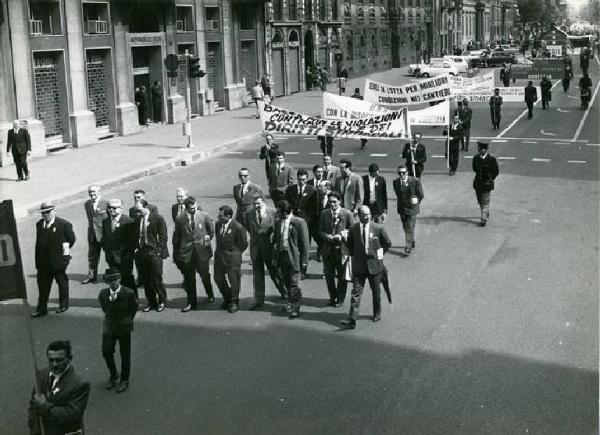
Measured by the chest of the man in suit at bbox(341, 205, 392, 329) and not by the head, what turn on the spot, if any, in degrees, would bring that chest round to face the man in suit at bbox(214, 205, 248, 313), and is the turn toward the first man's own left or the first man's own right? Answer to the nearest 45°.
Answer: approximately 45° to the first man's own right

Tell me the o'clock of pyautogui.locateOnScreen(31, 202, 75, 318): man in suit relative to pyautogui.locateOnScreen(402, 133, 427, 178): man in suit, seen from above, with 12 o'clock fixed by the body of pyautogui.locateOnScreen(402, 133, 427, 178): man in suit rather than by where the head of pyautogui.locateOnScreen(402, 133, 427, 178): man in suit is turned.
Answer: pyautogui.locateOnScreen(31, 202, 75, 318): man in suit is roughly at 1 o'clock from pyautogui.locateOnScreen(402, 133, 427, 178): man in suit.

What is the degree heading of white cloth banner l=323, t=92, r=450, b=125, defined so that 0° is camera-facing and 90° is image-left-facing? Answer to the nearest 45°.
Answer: approximately 0°

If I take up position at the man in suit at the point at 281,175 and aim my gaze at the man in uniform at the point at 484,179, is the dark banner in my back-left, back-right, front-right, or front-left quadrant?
back-right

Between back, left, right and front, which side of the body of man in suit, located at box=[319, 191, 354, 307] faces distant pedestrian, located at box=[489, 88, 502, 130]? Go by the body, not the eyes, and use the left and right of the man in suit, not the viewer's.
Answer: back

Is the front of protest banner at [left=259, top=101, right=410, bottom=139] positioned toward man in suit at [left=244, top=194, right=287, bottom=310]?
yes

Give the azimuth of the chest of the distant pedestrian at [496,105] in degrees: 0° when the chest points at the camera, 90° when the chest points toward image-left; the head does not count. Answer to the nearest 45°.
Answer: approximately 0°

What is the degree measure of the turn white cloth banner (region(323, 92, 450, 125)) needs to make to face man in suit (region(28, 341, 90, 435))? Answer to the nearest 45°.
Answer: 0° — it already faces them

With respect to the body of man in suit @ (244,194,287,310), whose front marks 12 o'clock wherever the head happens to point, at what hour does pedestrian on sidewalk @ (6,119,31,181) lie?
The pedestrian on sidewalk is roughly at 5 o'clock from the man in suit.
